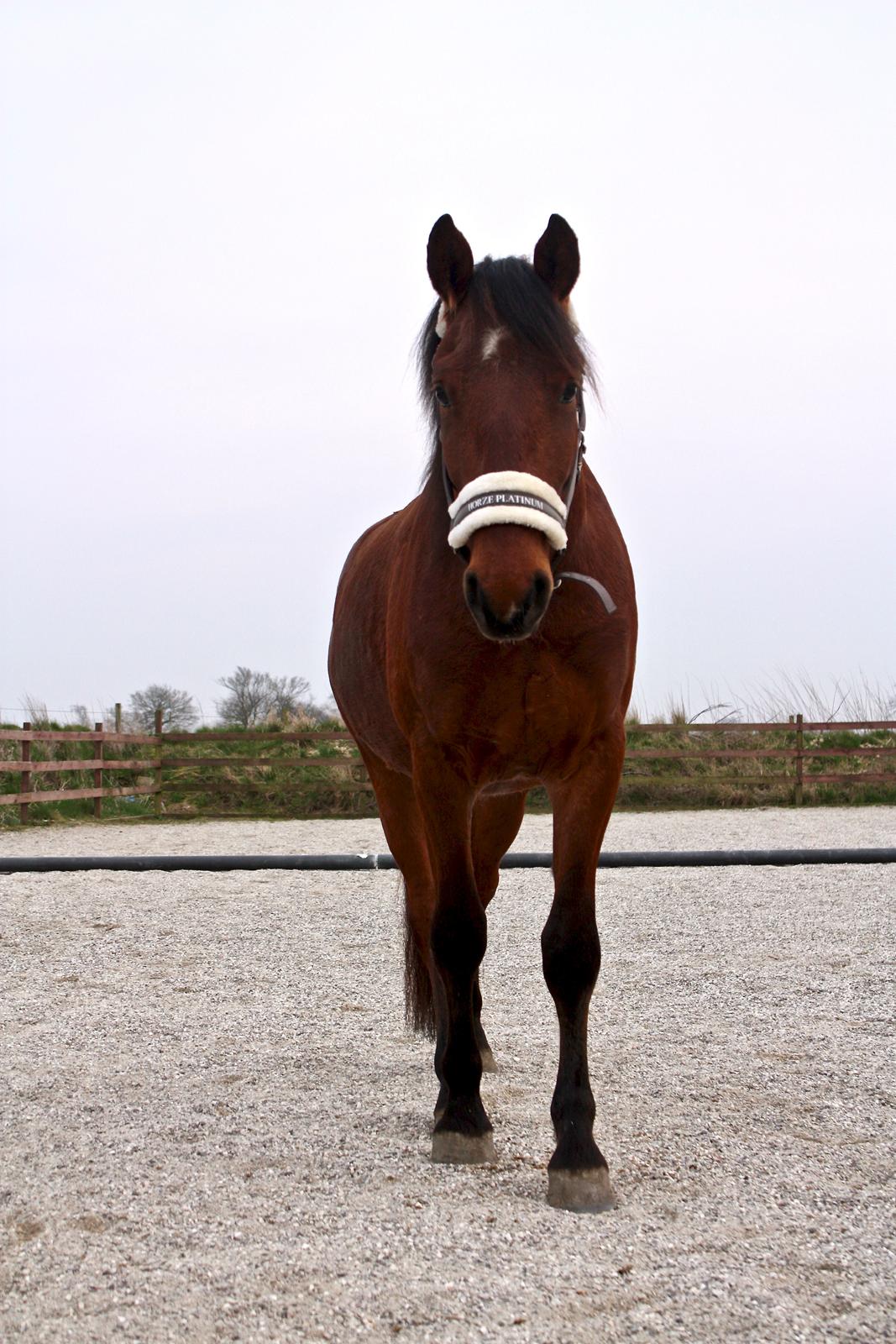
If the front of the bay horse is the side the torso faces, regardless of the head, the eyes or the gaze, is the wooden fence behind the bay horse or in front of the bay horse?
behind

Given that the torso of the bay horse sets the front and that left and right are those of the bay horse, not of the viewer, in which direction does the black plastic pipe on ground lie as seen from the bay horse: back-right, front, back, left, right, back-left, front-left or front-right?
back

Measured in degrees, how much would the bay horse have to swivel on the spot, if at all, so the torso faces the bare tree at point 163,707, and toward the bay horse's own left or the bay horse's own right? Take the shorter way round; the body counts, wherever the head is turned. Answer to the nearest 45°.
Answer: approximately 180°

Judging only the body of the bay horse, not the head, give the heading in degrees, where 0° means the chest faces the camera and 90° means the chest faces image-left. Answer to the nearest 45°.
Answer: approximately 0°
